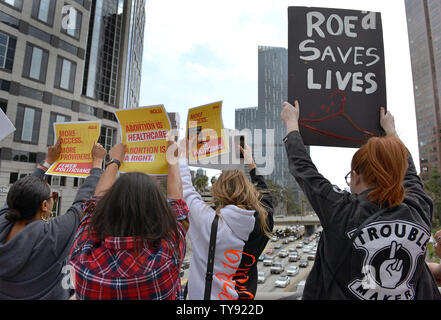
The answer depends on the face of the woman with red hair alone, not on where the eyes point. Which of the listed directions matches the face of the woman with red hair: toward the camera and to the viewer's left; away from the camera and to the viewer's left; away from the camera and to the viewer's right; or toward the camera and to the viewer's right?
away from the camera and to the viewer's left

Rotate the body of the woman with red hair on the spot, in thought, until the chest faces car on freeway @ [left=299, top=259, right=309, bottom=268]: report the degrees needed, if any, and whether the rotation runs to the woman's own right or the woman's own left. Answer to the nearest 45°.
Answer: approximately 45° to the woman's own right

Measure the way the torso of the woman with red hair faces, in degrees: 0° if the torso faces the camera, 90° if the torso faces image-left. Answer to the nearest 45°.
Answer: approximately 135°
